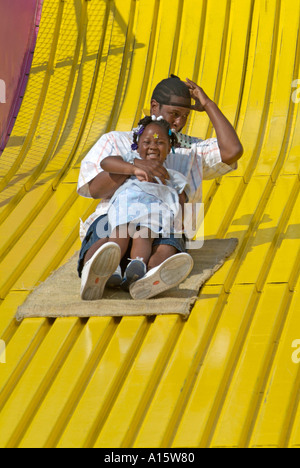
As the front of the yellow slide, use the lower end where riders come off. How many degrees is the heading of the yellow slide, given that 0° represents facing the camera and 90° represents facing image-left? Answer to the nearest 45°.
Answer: approximately 45°

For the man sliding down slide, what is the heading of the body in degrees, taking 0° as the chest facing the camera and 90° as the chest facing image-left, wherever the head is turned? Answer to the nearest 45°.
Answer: approximately 0°
